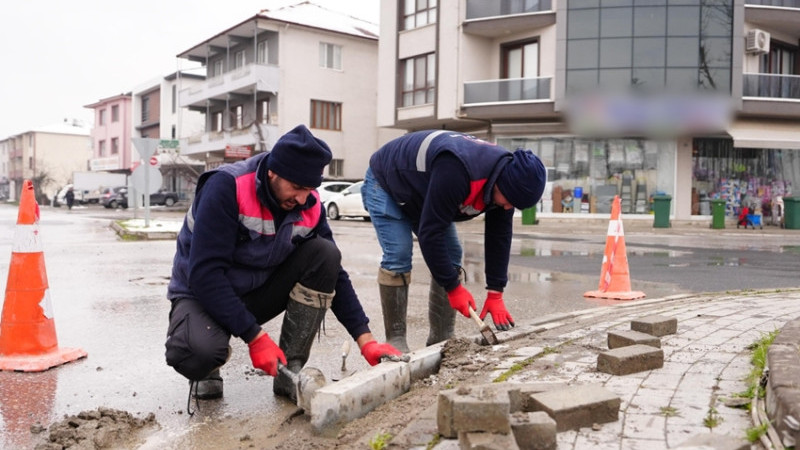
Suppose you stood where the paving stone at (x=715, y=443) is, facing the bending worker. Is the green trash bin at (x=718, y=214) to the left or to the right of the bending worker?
right

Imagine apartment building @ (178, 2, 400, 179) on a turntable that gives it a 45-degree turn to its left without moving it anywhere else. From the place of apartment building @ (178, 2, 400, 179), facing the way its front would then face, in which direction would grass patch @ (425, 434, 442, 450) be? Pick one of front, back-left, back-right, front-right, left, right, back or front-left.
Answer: front

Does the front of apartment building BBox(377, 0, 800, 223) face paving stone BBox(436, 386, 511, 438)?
yes

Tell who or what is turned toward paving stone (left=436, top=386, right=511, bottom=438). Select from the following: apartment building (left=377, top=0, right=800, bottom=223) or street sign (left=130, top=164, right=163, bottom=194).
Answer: the apartment building

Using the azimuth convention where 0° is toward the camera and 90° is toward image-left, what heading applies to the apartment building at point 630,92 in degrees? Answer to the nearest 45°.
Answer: approximately 0°

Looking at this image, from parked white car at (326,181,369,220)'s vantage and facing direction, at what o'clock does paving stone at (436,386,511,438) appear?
The paving stone is roughly at 9 o'clock from the parked white car.

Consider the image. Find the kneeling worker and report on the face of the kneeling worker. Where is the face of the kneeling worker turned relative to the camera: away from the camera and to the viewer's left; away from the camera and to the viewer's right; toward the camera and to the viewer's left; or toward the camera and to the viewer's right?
toward the camera and to the viewer's right

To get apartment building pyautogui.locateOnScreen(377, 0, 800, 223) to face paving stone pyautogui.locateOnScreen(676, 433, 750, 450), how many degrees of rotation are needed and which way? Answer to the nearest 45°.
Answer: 0° — it already faces it

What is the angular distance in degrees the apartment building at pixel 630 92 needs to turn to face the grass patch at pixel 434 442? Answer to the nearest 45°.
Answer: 0° — it already faces it

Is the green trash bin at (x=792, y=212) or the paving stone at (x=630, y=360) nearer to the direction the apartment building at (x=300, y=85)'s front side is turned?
the paving stone

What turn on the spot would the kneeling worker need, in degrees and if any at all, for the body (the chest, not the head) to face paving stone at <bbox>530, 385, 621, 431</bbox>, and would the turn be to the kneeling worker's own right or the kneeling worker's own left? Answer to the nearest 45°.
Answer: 0° — they already face it

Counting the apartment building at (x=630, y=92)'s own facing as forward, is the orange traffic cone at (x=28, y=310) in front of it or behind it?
in front
